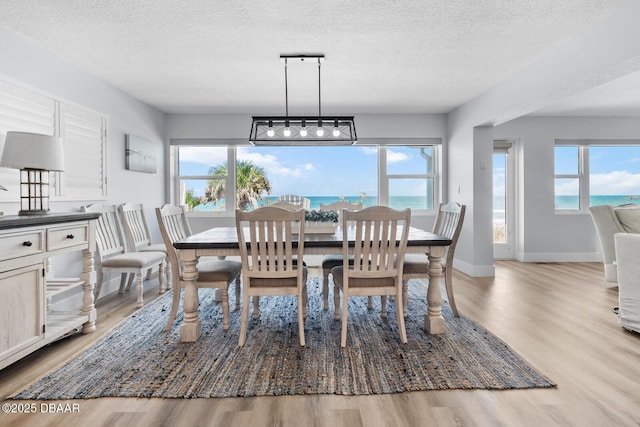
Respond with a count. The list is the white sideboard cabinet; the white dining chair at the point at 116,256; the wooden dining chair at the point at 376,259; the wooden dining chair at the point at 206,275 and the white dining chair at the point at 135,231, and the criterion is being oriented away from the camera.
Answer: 1

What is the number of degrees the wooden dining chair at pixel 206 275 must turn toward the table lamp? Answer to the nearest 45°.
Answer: approximately 180°

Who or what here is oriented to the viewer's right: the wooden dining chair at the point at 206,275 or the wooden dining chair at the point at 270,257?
the wooden dining chair at the point at 206,275

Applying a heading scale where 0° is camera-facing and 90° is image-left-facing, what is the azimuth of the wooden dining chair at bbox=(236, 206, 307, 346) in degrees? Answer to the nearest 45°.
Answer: approximately 180°

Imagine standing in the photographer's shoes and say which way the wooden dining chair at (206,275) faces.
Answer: facing to the right of the viewer

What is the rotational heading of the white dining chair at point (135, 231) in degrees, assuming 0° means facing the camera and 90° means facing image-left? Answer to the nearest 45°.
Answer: approximately 315°

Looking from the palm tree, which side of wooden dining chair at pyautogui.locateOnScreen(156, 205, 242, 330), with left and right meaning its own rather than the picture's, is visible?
left

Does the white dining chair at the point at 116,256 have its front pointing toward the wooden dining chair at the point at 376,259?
yes

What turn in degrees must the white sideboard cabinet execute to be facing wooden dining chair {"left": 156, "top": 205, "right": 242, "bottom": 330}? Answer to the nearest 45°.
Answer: approximately 45° to its left

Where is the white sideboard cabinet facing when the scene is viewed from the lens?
facing the viewer and to the right of the viewer

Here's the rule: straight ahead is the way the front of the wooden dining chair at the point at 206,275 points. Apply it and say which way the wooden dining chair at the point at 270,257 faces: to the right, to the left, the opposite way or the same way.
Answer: to the left

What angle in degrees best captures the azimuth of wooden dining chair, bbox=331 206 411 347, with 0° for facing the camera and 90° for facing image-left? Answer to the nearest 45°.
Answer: approximately 180°

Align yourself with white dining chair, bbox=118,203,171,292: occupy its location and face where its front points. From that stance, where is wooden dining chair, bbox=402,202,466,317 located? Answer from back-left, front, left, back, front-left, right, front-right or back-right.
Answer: front

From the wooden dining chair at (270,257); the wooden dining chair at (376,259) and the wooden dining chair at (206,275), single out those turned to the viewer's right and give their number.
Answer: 1

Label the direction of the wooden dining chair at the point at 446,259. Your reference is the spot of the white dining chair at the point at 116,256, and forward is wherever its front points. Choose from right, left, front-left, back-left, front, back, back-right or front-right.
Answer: front

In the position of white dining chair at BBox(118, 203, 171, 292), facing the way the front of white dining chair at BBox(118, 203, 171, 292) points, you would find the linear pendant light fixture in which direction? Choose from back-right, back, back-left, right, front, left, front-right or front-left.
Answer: front
